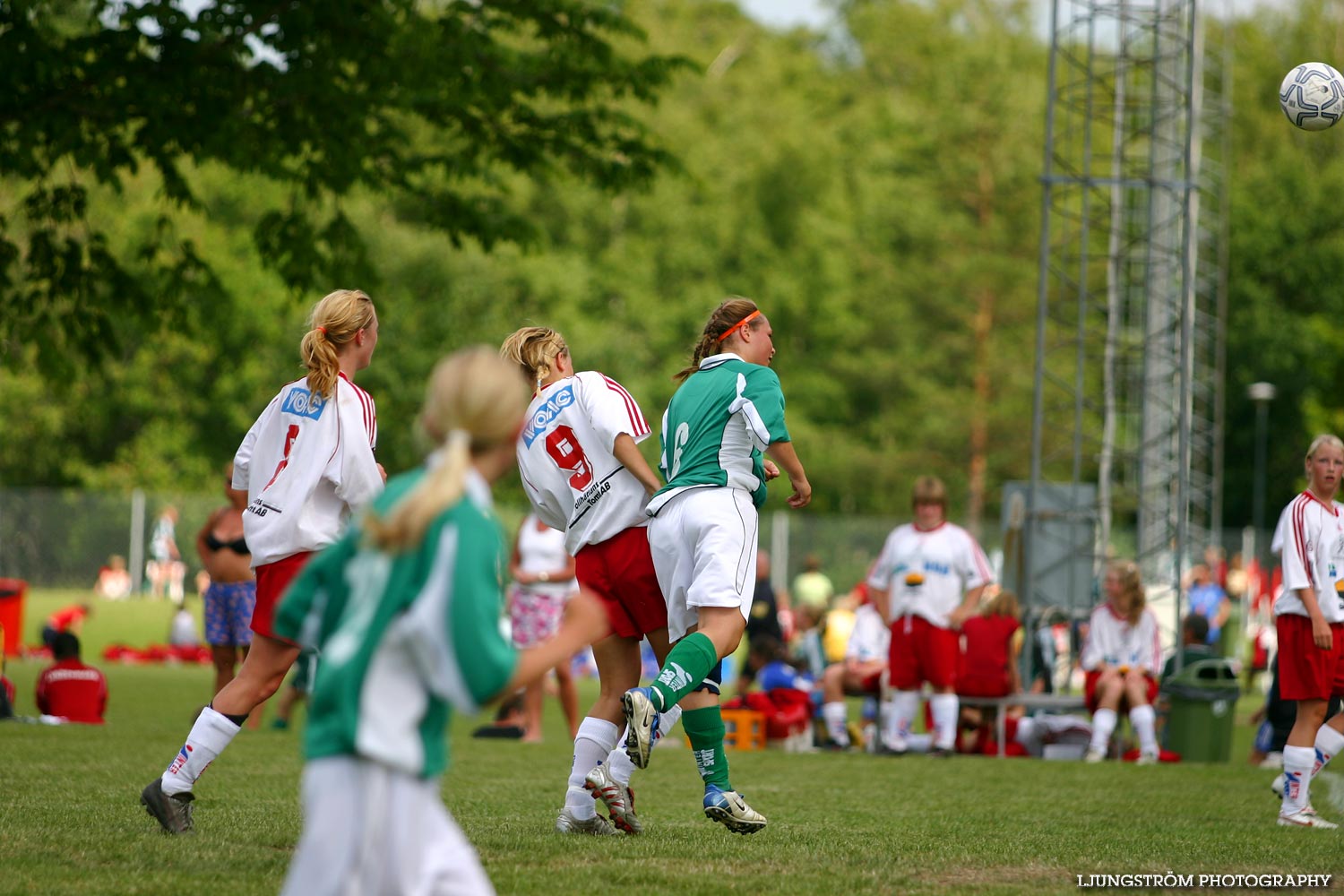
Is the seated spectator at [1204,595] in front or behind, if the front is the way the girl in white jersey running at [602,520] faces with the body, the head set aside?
in front

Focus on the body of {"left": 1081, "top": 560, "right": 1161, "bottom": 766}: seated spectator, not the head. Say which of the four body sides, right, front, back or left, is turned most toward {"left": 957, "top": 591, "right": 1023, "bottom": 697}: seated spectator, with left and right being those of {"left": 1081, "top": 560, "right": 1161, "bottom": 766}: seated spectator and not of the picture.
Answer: right

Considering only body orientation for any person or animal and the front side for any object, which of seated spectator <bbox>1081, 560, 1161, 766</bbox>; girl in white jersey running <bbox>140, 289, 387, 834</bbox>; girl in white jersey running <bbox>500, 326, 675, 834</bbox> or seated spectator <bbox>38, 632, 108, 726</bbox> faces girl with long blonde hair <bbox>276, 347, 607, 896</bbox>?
seated spectator <bbox>1081, 560, 1161, 766</bbox>

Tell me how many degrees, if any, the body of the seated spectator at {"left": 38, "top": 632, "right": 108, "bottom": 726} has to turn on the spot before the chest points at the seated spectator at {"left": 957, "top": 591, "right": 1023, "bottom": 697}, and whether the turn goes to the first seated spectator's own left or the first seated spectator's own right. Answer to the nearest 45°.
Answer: approximately 90° to the first seated spectator's own right

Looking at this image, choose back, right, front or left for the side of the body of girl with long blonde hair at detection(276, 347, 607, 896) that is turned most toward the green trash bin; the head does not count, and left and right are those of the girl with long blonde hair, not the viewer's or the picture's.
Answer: front

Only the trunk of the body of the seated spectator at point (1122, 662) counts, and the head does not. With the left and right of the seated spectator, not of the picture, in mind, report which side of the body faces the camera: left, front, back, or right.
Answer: front

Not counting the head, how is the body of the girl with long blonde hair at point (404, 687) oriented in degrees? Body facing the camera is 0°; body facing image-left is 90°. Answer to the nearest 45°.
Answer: approximately 225°

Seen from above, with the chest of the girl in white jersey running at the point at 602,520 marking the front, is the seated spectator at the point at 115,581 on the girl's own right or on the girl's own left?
on the girl's own left

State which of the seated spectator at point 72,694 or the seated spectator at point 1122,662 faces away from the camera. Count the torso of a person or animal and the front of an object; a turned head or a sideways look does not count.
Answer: the seated spectator at point 72,694

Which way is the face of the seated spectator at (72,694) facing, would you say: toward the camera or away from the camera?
away from the camera

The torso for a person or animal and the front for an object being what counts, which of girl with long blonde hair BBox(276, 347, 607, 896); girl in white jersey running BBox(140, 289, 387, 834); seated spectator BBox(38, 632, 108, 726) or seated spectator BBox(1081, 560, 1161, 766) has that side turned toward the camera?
seated spectator BBox(1081, 560, 1161, 766)

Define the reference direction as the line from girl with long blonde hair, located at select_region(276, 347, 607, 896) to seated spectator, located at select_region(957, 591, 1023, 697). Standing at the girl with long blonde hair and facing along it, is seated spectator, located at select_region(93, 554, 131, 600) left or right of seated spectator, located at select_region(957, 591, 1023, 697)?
left

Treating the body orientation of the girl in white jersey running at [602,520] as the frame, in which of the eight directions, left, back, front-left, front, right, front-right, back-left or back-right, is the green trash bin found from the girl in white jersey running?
front

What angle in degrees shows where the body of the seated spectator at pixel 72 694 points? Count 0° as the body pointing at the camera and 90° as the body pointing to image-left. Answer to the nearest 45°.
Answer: approximately 180°

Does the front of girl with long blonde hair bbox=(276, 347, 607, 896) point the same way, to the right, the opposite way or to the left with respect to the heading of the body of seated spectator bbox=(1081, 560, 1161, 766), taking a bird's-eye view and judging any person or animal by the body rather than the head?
the opposite way
